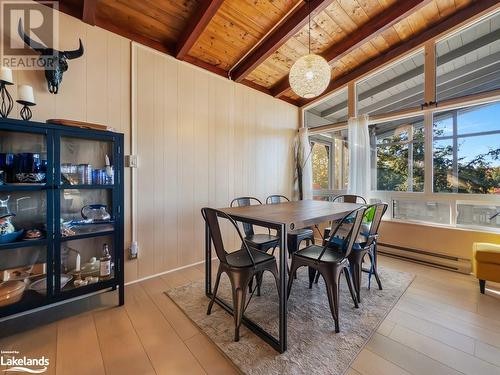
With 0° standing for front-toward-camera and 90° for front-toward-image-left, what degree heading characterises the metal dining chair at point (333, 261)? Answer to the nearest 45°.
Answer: approximately 135°

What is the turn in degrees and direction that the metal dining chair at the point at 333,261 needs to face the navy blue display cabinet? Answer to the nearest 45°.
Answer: approximately 45° to its left

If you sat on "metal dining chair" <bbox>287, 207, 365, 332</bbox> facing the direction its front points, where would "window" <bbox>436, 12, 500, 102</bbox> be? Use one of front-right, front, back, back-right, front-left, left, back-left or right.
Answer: right

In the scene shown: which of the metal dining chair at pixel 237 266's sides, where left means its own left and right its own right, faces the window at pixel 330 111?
front

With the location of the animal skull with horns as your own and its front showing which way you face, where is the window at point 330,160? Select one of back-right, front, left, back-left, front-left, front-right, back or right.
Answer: left

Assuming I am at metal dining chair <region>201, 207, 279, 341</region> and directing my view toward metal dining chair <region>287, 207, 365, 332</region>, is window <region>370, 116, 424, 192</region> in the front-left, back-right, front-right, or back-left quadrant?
front-left

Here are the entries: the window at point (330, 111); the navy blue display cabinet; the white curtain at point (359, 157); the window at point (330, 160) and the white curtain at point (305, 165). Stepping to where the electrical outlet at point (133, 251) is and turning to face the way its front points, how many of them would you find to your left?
4

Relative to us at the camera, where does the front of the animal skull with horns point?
facing the viewer

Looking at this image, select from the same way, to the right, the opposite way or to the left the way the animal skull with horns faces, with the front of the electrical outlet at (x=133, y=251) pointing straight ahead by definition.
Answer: the same way

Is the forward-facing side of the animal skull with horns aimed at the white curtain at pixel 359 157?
no

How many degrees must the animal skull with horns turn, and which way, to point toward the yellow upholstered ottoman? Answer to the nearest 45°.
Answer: approximately 45° to its left

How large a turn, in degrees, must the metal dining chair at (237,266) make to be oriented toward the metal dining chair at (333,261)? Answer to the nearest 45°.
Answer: approximately 45° to its right

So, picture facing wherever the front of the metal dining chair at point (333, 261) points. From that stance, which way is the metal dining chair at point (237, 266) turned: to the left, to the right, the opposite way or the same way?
to the right

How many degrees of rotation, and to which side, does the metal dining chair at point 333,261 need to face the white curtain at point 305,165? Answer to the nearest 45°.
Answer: approximately 45° to its right

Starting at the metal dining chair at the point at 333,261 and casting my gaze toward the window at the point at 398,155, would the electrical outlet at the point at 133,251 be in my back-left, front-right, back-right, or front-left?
back-left

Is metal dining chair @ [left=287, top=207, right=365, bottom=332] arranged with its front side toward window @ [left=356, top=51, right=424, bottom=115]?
no

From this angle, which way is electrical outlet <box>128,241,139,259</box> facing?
toward the camera

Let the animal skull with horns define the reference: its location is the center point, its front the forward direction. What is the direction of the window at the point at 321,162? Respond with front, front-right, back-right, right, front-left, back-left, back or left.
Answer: left

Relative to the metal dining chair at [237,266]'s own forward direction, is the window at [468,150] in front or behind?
in front

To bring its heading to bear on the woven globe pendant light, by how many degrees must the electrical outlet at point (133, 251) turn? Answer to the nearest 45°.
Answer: approximately 45° to its left

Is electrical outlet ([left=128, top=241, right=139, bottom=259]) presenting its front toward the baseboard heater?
no
